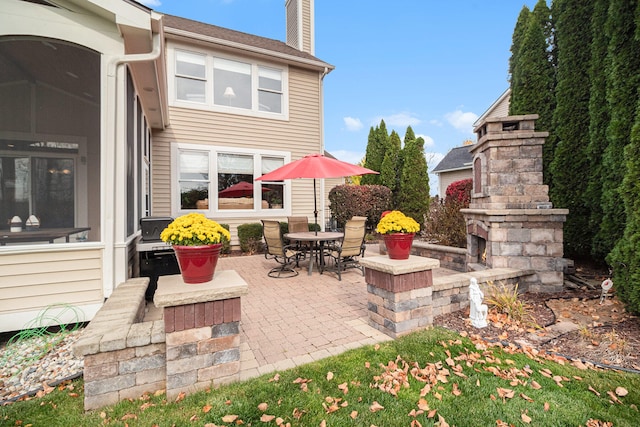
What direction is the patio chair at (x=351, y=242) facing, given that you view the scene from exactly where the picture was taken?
facing away from the viewer and to the left of the viewer

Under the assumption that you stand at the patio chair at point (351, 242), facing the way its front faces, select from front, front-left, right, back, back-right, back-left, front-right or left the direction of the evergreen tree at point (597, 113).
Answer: back-right

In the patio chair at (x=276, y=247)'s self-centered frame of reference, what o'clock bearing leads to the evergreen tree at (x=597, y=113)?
The evergreen tree is roughly at 2 o'clock from the patio chair.

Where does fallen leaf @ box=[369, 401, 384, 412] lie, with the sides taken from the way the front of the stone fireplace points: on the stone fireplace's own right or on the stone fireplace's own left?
on the stone fireplace's own left

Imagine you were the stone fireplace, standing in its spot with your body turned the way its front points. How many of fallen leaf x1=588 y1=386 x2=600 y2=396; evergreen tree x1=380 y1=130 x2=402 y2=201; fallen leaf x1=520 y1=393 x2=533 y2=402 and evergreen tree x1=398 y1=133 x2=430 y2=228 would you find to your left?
2

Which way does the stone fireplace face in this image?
to the viewer's left

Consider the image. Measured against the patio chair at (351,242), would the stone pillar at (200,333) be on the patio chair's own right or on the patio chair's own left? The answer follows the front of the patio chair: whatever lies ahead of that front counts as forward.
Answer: on the patio chair's own left

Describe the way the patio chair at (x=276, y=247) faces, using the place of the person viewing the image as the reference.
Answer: facing away from the viewer and to the right of the viewer

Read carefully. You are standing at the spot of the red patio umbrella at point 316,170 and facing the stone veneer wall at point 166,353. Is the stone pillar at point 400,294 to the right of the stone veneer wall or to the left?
left

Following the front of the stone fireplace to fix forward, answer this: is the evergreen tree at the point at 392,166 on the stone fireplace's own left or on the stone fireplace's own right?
on the stone fireplace's own right

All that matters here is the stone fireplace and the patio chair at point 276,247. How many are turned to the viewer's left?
1

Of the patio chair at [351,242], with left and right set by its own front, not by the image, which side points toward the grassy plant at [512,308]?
back

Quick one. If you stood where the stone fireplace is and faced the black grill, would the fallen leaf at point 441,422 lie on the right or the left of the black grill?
left
